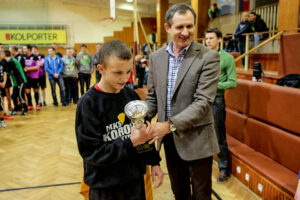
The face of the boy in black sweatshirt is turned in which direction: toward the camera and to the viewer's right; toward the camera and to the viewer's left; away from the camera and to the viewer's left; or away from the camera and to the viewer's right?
toward the camera and to the viewer's right

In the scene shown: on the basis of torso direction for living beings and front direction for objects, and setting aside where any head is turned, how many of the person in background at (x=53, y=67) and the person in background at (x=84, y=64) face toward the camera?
2

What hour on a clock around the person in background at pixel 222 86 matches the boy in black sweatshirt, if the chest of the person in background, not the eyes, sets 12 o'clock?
The boy in black sweatshirt is roughly at 11 o'clock from the person in background.

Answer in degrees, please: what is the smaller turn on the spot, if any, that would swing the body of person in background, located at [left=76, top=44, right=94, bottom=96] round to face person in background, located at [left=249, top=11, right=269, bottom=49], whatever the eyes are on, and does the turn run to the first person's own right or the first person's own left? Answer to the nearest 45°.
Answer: approximately 90° to the first person's own left

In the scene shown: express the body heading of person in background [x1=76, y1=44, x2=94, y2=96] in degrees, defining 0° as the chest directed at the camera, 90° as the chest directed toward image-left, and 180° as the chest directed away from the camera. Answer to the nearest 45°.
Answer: approximately 0°

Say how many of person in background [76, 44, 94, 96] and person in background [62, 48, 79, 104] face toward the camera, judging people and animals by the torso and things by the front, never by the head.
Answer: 2

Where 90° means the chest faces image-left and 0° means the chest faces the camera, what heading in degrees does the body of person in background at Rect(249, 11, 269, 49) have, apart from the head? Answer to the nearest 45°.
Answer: approximately 45°

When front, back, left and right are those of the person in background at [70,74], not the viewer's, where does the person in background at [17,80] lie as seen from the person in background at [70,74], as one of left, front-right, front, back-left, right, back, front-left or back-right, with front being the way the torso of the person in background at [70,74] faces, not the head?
front-right

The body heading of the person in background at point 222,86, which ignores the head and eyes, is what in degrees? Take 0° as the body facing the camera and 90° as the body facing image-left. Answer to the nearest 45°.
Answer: approximately 45°

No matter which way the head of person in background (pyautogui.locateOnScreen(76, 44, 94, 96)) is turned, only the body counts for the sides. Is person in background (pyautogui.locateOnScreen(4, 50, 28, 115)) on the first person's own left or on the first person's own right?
on the first person's own right

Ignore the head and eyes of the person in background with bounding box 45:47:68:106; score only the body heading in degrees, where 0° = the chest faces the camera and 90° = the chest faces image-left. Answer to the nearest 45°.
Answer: approximately 0°
